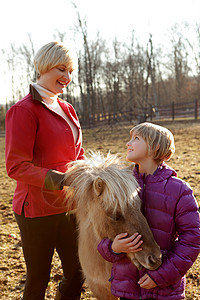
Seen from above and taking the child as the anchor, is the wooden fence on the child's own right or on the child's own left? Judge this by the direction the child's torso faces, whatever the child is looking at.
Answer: on the child's own right

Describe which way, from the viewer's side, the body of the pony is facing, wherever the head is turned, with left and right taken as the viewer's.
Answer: facing the viewer and to the right of the viewer

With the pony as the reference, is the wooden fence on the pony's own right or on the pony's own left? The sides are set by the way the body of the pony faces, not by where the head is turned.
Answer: on the pony's own left

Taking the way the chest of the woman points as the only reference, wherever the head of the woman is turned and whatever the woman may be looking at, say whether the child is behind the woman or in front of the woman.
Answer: in front

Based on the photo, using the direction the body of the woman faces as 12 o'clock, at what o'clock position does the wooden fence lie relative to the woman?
The wooden fence is roughly at 8 o'clock from the woman.

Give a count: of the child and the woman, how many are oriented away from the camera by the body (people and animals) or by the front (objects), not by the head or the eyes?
0

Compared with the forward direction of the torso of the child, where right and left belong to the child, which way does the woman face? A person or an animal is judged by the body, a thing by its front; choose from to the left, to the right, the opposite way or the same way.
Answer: to the left

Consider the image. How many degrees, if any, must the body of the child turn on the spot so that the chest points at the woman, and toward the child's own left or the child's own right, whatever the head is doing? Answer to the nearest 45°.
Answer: approximately 45° to the child's own right

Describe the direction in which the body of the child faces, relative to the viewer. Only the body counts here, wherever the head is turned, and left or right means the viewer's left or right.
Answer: facing the viewer and to the left of the viewer

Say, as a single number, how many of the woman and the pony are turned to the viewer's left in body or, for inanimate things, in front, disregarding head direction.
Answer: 0

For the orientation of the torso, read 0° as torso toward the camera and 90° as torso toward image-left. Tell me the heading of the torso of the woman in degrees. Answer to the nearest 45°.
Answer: approximately 315°

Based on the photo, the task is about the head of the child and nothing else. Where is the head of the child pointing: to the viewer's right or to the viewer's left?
to the viewer's left
